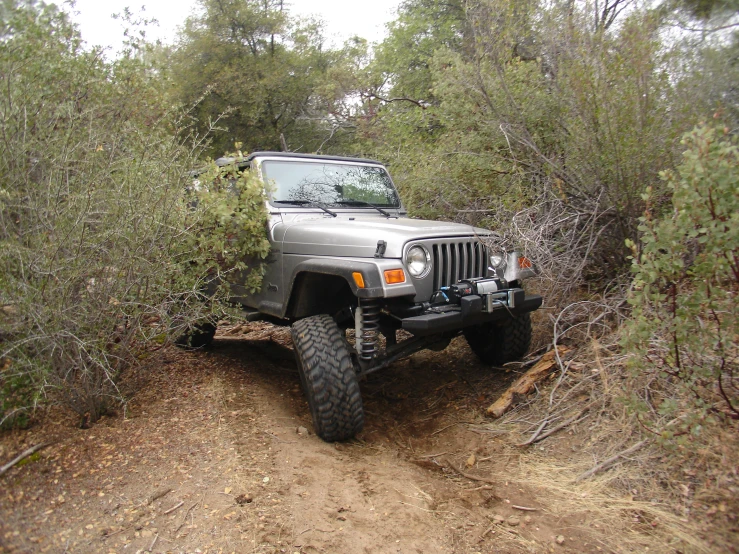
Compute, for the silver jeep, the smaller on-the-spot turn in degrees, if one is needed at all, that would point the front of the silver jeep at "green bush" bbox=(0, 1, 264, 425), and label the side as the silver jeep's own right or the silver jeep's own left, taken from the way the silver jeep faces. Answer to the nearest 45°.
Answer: approximately 135° to the silver jeep's own right

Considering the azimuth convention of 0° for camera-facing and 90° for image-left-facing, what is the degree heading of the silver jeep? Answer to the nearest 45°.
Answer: approximately 315°

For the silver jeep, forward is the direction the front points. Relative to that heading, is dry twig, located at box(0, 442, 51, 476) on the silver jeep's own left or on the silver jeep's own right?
on the silver jeep's own right

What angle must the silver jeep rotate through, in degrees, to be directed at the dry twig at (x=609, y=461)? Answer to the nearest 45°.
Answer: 0° — it already faces it

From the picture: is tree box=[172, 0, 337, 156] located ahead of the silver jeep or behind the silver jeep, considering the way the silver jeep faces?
behind

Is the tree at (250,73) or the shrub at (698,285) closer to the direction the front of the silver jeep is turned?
the shrub

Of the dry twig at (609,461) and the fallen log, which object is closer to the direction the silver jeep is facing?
the dry twig
